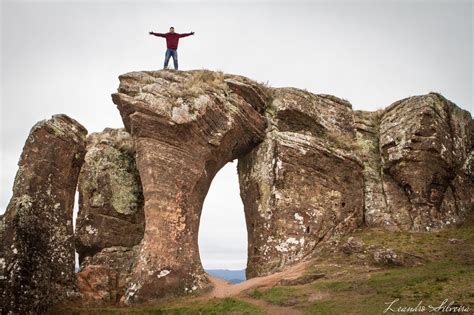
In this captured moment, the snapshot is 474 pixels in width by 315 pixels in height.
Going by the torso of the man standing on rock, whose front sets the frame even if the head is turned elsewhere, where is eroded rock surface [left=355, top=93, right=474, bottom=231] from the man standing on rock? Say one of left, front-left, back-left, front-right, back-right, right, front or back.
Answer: left

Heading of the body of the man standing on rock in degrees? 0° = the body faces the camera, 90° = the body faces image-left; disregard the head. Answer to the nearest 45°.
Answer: approximately 0°
